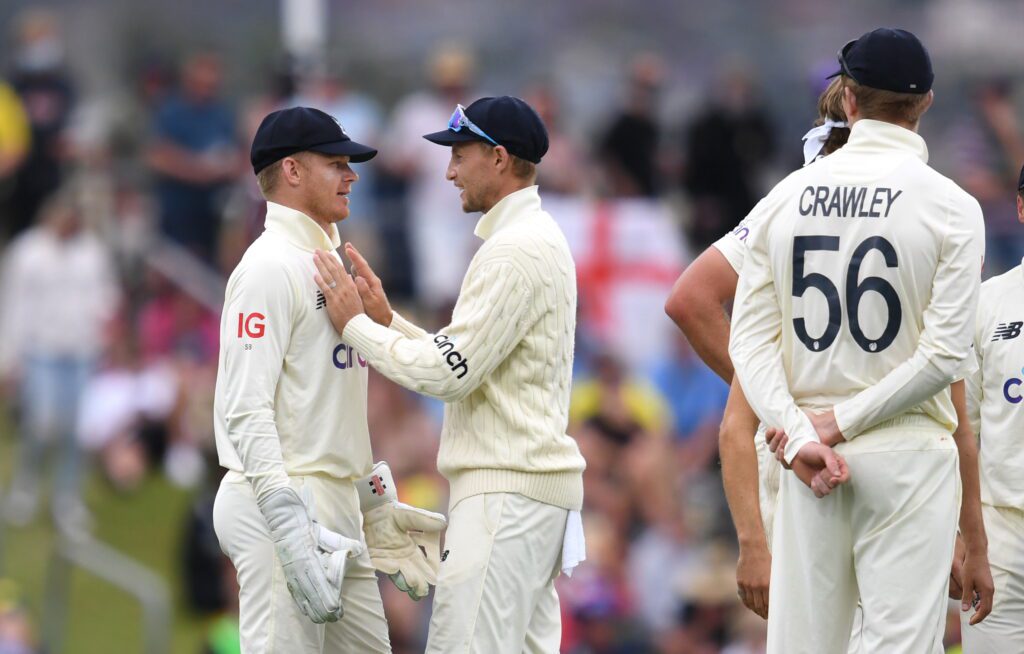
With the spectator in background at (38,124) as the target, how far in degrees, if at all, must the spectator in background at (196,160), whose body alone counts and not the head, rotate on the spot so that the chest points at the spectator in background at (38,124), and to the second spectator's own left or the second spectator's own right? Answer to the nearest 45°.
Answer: approximately 135° to the second spectator's own right

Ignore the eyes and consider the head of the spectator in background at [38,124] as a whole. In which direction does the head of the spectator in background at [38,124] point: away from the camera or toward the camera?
toward the camera

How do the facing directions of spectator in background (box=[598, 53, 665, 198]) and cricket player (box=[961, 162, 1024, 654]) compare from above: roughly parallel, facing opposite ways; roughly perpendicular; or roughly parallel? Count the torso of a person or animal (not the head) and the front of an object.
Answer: roughly parallel

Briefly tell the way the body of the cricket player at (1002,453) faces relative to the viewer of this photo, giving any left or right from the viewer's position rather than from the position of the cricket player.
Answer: facing the viewer

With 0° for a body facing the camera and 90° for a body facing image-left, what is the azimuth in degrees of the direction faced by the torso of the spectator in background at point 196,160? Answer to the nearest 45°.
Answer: approximately 0°

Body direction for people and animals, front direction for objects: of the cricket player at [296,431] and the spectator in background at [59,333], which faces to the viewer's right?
the cricket player

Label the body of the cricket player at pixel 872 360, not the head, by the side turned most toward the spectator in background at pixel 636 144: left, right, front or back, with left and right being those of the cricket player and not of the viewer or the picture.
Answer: front

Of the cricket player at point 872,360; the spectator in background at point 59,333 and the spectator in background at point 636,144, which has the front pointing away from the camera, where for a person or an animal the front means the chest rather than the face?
the cricket player

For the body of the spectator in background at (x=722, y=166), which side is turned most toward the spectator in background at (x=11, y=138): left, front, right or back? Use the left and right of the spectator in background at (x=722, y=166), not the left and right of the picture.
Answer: right

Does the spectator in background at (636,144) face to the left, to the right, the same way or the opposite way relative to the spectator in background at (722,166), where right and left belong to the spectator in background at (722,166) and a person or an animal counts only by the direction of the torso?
the same way

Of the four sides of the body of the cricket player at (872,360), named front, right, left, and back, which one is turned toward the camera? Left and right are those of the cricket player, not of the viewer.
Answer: back

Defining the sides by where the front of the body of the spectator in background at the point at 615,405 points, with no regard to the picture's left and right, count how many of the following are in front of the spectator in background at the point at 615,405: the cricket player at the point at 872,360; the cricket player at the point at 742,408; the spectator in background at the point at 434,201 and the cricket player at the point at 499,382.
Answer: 3

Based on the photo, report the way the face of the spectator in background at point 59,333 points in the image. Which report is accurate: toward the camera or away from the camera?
toward the camera

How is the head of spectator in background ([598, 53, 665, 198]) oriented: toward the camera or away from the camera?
toward the camera

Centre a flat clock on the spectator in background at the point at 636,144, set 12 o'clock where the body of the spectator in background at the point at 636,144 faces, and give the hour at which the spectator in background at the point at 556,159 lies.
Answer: the spectator in background at the point at 556,159 is roughly at 2 o'clock from the spectator in background at the point at 636,144.

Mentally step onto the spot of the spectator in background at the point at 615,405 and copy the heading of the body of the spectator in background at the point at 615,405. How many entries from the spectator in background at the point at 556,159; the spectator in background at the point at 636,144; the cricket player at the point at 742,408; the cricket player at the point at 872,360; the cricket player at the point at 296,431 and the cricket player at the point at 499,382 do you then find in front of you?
4

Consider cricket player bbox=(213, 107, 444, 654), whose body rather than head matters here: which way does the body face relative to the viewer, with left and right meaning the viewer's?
facing to the right of the viewer

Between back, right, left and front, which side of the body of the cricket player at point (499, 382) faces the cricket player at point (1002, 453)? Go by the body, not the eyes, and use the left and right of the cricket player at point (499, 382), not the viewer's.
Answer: back
